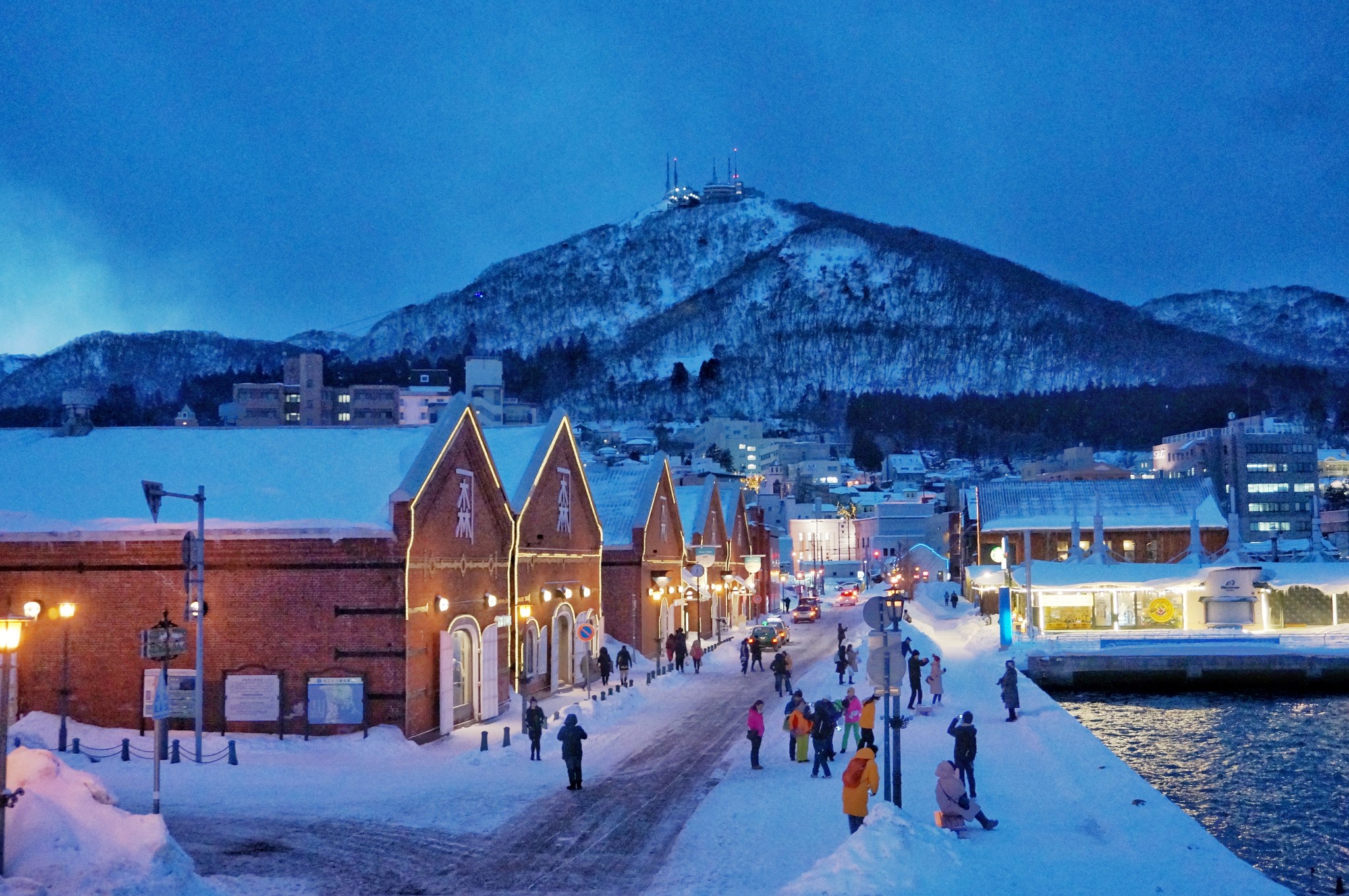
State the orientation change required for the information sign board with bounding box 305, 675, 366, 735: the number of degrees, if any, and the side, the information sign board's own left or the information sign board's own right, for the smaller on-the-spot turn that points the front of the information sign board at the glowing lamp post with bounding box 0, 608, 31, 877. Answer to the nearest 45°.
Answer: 0° — it already faces it

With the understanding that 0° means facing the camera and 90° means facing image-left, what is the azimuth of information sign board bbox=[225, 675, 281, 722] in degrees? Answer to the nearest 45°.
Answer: approximately 0°

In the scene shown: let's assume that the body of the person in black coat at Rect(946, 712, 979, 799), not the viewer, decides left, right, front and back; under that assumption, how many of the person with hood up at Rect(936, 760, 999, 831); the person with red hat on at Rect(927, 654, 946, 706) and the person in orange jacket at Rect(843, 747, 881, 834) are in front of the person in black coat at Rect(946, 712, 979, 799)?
1

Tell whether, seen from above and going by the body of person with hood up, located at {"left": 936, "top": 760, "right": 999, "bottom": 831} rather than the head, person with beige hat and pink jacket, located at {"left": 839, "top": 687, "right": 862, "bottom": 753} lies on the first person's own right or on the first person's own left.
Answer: on the first person's own left

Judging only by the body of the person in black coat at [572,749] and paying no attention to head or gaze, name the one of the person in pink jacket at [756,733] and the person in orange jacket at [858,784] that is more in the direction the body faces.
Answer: the person in pink jacket

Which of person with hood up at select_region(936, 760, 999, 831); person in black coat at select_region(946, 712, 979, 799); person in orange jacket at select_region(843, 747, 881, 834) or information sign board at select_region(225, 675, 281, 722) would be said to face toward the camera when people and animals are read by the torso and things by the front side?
the information sign board

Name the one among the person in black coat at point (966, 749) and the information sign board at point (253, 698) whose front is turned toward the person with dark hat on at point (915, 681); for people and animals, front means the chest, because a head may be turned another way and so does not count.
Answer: the person in black coat

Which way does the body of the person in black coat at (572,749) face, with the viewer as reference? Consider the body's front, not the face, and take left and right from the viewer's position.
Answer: facing away from the viewer

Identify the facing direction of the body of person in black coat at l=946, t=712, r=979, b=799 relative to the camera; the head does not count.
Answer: away from the camera

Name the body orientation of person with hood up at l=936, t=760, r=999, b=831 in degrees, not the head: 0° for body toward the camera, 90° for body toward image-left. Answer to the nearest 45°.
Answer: approximately 270°

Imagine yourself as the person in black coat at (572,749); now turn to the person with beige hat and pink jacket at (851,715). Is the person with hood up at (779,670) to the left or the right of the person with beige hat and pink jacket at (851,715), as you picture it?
left

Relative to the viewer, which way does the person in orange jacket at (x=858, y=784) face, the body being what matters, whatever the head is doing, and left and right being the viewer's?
facing away from the viewer and to the right of the viewer

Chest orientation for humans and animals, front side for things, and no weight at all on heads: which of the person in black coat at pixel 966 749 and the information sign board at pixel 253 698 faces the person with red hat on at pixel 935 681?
the person in black coat
